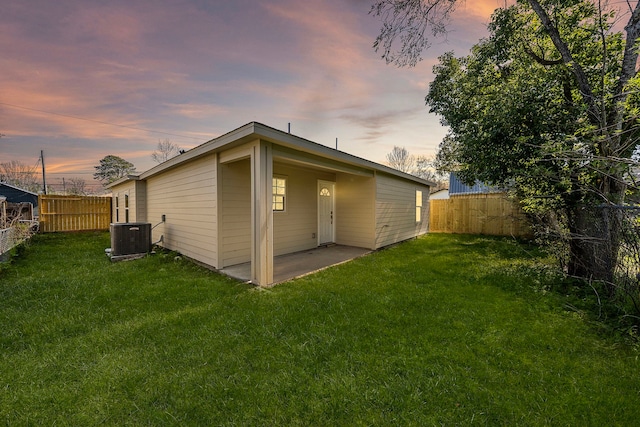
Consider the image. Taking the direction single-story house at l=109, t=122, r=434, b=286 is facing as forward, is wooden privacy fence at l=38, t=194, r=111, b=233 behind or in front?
behind

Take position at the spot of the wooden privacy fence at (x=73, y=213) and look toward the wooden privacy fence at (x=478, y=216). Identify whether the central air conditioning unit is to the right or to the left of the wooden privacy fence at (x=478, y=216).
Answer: right

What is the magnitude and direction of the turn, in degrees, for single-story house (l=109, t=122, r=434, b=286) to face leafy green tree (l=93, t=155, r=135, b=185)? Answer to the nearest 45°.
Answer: approximately 180°

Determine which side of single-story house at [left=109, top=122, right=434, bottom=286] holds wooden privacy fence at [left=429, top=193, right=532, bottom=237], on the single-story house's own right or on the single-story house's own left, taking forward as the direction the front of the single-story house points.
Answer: on the single-story house's own left
